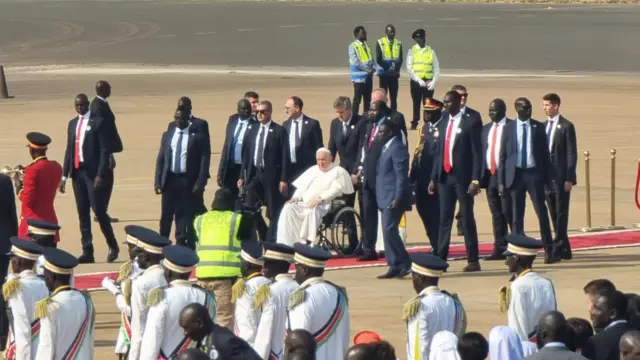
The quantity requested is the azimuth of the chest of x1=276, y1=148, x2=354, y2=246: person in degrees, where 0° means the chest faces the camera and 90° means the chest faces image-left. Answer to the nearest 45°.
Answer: approximately 45°

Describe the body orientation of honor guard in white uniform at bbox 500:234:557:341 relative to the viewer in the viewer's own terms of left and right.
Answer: facing away from the viewer and to the left of the viewer

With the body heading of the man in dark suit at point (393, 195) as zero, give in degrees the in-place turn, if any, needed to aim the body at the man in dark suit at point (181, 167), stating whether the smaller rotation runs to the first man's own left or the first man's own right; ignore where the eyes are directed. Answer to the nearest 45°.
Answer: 0° — they already face them

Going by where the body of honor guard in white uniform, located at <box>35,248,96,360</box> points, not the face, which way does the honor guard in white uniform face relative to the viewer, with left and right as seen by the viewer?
facing away from the viewer and to the left of the viewer

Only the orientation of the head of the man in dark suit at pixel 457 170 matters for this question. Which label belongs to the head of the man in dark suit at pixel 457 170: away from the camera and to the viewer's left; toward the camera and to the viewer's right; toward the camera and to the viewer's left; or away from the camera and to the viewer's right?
toward the camera and to the viewer's left

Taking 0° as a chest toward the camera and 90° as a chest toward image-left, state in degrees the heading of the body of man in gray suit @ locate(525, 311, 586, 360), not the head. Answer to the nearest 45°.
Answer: approximately 180°

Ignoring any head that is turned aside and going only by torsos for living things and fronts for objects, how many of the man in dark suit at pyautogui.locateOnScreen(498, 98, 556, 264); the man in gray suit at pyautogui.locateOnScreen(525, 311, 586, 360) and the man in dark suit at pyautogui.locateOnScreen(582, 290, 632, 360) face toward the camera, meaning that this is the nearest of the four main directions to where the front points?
1

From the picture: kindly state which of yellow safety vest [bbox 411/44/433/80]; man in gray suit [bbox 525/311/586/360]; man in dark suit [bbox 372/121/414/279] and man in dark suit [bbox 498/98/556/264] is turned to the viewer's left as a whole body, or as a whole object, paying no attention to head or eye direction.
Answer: man in dark suit [bbox 372/121/414/279]

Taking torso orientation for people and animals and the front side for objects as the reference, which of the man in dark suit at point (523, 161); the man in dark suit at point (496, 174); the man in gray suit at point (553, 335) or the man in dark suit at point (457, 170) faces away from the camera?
the man in gray suit at point (553, 335)

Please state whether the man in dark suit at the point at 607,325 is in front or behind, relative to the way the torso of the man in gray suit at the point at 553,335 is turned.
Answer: in front

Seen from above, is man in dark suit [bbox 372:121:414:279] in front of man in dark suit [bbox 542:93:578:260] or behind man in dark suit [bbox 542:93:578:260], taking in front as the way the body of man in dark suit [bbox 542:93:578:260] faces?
in front

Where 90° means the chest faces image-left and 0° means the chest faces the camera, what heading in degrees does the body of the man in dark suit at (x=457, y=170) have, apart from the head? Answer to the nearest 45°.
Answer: approximately 45°
